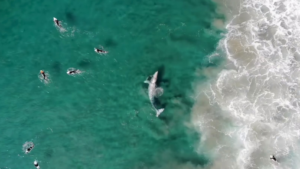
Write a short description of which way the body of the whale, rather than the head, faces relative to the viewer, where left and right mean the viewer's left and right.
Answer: facing away from the viewer
